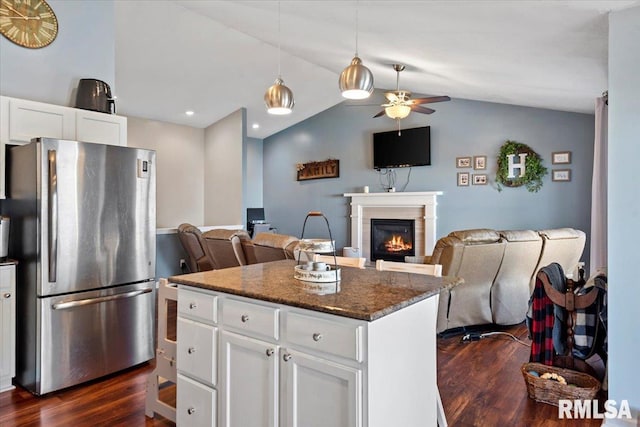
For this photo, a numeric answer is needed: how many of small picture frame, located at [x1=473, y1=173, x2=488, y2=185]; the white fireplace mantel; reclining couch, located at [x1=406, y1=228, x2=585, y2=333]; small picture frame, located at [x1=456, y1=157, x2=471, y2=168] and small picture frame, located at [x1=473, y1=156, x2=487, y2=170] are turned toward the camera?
4

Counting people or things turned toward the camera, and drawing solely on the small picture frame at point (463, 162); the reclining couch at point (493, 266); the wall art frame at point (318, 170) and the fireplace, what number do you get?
3

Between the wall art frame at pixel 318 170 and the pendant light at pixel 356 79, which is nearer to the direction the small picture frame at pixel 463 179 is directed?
the pendant light

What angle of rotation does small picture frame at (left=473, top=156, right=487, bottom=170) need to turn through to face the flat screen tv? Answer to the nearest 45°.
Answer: approximately 90° to its right

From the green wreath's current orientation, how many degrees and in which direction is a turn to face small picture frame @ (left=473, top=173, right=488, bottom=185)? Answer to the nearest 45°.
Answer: approximately 90° to its right

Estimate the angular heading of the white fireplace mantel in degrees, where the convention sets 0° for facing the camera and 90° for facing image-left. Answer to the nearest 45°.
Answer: approximately 0°

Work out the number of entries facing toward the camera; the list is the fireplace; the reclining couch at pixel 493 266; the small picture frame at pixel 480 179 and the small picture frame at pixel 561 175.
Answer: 3

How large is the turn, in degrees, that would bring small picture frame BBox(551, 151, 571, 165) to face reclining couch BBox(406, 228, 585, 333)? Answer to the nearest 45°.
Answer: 0° — it already faces it

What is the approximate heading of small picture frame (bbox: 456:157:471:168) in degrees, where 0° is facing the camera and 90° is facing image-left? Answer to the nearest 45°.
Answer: approximately 0°

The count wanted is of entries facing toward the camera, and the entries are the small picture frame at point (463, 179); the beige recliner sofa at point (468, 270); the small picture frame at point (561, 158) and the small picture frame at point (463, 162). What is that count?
3

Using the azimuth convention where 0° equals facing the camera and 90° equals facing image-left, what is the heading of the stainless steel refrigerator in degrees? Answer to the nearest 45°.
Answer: approximately 315°

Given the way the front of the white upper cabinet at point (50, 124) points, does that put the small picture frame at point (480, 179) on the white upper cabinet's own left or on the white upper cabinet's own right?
on the white upper cabinet's own left

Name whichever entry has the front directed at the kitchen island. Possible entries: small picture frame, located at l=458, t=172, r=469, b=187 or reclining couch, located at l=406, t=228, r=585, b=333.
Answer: the small picture frame
